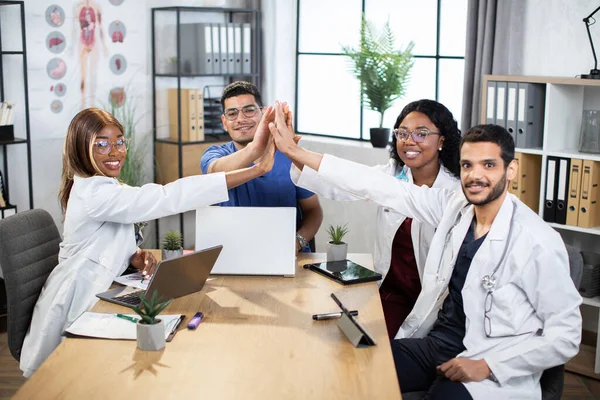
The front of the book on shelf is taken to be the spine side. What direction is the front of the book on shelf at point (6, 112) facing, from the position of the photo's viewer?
facing the viewer

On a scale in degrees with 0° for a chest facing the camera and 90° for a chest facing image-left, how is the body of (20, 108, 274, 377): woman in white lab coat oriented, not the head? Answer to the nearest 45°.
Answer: approximately 270°

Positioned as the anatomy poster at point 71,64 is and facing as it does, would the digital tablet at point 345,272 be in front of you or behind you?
in front

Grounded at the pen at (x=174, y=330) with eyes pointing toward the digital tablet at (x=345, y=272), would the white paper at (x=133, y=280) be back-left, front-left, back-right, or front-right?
front-left

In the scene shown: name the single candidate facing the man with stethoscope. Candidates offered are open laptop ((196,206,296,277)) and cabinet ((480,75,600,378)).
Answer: the cabinet

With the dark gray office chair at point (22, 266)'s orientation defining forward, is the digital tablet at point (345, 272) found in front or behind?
in front

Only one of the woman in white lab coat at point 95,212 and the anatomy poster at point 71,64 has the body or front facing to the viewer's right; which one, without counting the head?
the woman in white lab coat

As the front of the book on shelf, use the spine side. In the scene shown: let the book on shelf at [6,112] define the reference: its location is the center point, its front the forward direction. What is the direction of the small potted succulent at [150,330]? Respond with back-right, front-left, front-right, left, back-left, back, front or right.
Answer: front

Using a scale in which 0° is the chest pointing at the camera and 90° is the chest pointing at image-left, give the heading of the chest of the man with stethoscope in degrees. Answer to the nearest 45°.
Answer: approximately 45°

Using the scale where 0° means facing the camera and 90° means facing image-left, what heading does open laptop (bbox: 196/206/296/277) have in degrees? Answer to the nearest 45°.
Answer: approximately 180°

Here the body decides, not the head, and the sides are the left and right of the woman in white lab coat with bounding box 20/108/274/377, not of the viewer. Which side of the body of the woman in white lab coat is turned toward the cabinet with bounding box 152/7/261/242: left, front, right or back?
left

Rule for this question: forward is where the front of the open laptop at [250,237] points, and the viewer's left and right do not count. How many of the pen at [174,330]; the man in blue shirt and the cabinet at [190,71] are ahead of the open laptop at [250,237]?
2

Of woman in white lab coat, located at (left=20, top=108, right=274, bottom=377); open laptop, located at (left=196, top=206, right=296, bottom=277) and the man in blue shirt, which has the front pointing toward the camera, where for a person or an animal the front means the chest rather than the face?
the man in blue shirt

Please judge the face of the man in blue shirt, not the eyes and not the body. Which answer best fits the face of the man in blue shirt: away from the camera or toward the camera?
toward the camera

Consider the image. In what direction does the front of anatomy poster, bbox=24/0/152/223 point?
toward the camera
